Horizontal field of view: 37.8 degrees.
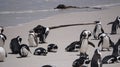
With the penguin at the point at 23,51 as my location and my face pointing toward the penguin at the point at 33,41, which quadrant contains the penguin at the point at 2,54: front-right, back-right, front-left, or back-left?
back-left

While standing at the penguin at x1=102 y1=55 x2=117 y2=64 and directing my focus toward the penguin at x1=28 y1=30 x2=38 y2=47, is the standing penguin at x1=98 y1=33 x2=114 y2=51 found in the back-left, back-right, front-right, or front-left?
front-right

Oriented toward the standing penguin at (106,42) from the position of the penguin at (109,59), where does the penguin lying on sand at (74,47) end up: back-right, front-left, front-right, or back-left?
front-left

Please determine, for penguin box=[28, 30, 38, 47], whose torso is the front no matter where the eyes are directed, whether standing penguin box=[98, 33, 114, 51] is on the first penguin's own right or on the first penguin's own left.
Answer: on the first penguin's own left

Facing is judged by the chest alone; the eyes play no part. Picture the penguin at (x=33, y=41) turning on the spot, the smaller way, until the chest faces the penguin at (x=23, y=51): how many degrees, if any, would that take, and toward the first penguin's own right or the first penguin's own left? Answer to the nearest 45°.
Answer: approximately 45° to the first penguin's own left
